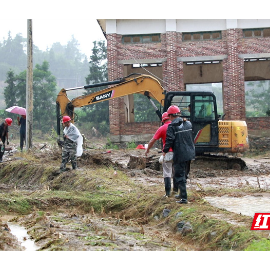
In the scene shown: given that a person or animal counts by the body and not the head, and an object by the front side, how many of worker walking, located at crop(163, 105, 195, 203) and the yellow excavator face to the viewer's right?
0

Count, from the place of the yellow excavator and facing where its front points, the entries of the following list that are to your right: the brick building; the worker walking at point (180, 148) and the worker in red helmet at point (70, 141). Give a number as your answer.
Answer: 1

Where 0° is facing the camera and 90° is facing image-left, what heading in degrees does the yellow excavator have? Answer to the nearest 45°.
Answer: approximately 90°

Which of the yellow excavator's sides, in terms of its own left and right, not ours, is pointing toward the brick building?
right

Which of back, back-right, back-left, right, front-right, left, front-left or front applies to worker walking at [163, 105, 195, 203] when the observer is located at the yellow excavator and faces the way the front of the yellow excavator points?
left

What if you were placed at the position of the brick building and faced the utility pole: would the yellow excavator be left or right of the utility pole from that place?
left

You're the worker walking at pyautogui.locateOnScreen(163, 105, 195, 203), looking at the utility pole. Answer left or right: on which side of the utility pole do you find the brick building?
right

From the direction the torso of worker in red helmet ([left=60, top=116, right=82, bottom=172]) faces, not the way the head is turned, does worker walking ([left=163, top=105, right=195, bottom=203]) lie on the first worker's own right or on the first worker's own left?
on the first worker's own left
